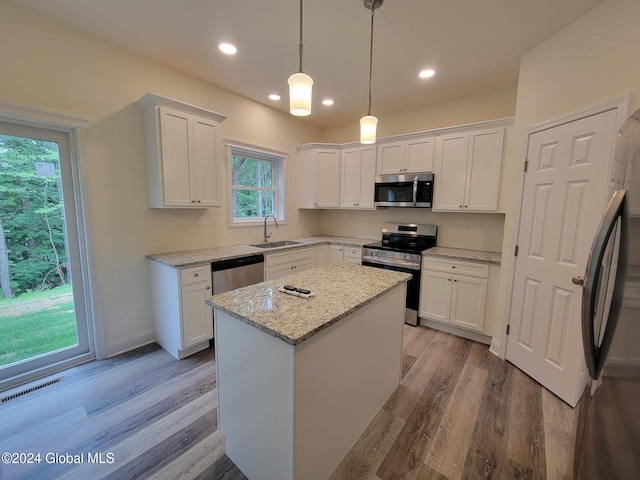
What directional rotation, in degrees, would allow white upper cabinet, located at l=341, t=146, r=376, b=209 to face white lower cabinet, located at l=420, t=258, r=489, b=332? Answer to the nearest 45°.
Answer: approximately 45° to its left

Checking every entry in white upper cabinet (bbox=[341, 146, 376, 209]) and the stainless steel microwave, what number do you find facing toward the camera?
2

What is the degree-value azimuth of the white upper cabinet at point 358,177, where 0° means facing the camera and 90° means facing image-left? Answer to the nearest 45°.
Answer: approximately 0°

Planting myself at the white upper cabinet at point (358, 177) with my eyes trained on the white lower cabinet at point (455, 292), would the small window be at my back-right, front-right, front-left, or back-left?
back-right

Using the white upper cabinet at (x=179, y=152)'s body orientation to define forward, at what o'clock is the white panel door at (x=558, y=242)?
The white panel door is roughly at 12 o'clock from the white upper cabinet.

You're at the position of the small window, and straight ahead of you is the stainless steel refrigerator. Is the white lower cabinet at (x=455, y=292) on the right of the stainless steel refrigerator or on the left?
left

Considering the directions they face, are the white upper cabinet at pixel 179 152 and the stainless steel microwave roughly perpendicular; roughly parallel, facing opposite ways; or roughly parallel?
roughly perpendicular

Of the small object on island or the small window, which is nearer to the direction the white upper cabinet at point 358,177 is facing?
the small object on island

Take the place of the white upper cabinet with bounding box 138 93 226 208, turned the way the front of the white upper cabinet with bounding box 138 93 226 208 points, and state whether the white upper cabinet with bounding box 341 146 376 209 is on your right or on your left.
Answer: on your left
